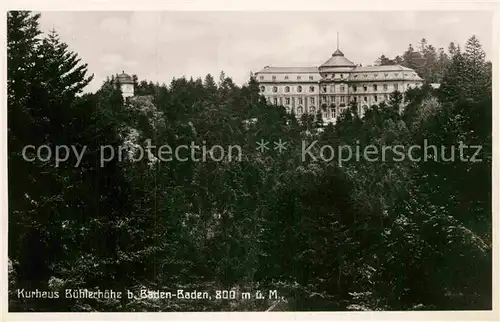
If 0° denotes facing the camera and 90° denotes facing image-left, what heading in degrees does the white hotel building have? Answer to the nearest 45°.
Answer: approximately 0°
